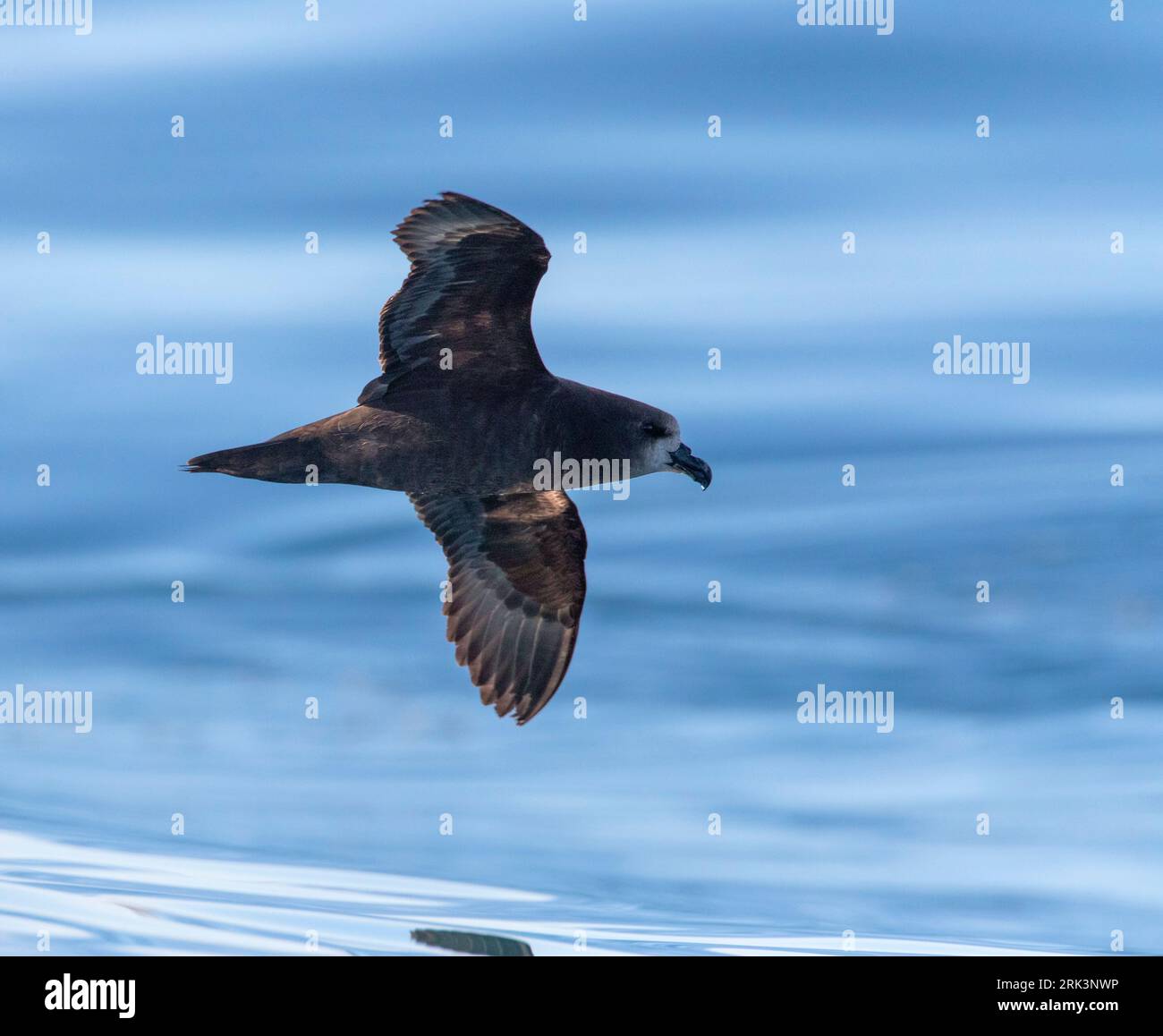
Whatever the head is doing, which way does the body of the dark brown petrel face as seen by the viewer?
to the viewer's right
